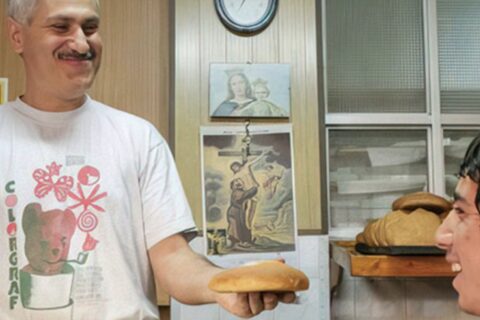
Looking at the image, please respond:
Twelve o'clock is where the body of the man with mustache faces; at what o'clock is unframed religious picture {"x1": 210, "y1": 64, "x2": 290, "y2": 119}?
The unframed religious picture is roughly at 7 o'clock from the man with mustache.

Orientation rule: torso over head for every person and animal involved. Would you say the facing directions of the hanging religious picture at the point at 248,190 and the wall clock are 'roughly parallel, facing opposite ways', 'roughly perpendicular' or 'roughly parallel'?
roughly parallel

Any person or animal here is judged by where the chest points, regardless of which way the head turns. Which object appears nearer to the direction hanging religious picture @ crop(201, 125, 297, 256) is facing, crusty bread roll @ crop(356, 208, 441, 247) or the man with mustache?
the man with mustache

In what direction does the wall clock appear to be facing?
toward the camera

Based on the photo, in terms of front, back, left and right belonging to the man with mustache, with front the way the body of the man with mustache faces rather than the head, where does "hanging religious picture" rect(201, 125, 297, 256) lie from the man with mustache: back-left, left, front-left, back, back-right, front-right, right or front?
back-left

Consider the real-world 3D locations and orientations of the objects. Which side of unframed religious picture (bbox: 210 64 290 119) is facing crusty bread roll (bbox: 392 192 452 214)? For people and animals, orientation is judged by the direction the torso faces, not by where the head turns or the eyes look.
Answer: left

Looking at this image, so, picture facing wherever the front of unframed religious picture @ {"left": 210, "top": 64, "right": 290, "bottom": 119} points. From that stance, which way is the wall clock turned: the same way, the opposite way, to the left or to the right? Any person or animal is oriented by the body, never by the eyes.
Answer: the same way

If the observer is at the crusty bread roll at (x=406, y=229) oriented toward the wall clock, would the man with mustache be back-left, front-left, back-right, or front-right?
front-left

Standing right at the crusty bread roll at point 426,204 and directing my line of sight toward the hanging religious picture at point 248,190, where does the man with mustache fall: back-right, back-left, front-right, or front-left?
front-left

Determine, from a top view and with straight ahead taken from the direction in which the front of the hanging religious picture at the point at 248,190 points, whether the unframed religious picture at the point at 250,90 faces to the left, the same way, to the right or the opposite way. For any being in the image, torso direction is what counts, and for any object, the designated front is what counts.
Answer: the same way

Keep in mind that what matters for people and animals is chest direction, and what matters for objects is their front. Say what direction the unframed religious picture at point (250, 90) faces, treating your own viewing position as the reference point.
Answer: facing the viewer

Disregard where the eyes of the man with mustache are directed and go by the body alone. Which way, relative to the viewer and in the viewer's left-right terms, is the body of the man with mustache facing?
facing the viewer

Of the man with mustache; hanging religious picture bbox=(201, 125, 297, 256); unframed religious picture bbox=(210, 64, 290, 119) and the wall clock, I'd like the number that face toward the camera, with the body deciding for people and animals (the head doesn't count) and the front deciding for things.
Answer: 4

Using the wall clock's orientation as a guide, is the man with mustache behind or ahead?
ahead

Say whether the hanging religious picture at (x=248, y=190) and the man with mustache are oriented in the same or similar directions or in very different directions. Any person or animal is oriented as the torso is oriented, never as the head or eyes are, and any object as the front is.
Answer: same or similar directions

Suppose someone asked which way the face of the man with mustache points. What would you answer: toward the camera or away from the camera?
toward the camera

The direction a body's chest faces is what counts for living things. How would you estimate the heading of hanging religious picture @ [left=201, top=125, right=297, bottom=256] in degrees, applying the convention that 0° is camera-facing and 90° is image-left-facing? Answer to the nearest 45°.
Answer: approximately 0°

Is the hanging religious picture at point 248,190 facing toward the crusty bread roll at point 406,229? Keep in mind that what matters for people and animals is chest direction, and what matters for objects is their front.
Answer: no
